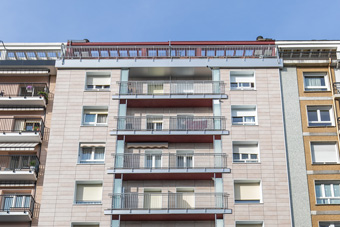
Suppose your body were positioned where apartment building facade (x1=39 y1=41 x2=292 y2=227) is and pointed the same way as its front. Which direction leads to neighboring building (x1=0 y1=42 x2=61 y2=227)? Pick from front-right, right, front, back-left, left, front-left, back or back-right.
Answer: right

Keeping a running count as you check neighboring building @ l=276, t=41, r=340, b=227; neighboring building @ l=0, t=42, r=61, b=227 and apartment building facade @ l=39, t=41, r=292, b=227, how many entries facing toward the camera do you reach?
3

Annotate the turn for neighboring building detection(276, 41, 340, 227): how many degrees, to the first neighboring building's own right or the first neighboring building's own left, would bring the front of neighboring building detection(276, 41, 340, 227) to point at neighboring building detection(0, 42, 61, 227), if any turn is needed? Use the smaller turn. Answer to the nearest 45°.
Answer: approximately 90° to the first neighboring building's own right

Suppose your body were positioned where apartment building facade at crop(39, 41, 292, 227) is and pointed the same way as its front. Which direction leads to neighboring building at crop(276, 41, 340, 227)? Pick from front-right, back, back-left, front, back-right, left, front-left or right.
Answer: left

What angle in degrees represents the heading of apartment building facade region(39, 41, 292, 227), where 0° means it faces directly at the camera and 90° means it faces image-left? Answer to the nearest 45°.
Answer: approximately 0°

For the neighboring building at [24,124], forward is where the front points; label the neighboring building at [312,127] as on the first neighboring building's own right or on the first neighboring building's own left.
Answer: on the first neighboring building's own left
